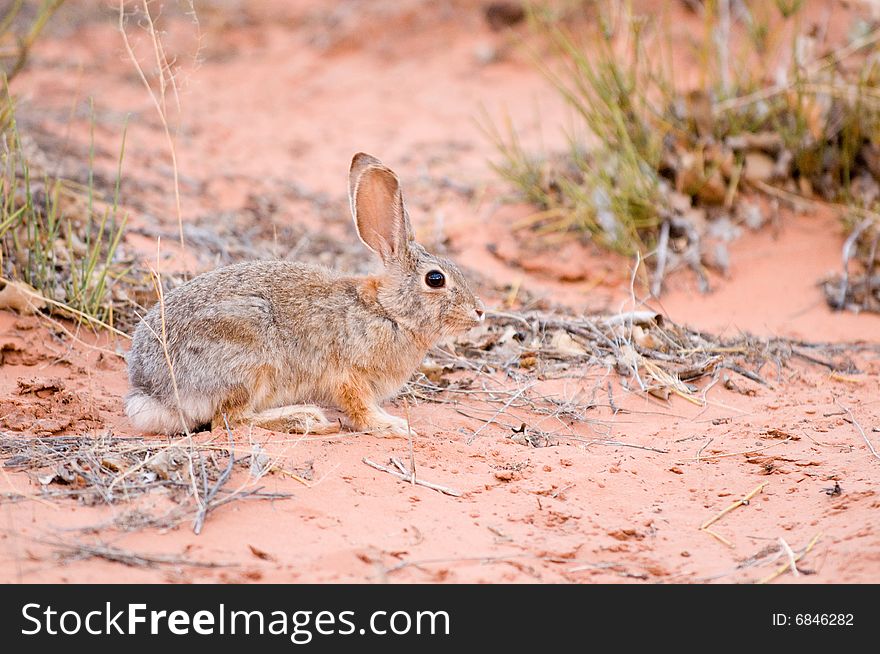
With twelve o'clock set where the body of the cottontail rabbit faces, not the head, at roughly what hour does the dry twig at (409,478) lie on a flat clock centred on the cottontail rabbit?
The dry twig is roughly at 2 o'clock from the cottontail rabbit.

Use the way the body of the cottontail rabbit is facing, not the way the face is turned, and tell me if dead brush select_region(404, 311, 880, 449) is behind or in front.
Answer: in front

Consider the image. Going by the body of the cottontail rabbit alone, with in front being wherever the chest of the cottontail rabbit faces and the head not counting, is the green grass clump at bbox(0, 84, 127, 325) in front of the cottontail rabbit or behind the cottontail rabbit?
behind

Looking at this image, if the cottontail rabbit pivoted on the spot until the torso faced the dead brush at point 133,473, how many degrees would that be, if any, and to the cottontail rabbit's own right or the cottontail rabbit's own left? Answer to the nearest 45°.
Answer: approximately 135° to the cottontail rabbit's own right

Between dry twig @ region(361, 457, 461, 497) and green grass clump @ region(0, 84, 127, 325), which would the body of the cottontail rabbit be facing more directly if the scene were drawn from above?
the dry twig

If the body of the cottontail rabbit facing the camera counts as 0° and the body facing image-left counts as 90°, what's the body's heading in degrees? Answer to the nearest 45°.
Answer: approximately 270°

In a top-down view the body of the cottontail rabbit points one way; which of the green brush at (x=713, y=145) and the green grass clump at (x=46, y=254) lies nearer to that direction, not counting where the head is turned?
the green brush

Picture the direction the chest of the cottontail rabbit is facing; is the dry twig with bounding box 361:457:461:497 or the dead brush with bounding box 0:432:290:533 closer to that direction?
the dry twig
